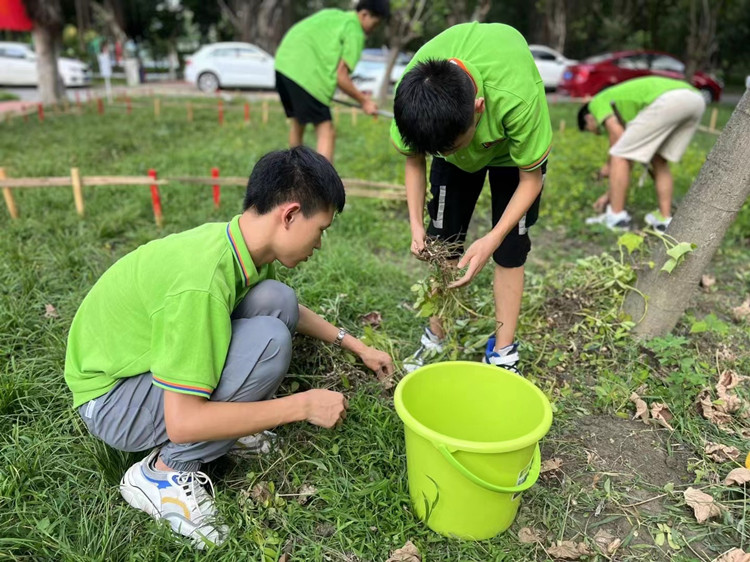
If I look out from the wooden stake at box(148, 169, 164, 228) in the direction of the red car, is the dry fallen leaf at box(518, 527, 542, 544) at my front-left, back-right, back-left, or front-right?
back-right

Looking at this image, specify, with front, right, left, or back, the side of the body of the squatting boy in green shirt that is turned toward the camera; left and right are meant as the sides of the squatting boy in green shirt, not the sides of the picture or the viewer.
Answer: right

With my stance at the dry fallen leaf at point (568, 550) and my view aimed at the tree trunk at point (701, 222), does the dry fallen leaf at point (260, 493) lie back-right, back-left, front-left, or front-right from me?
back-left
